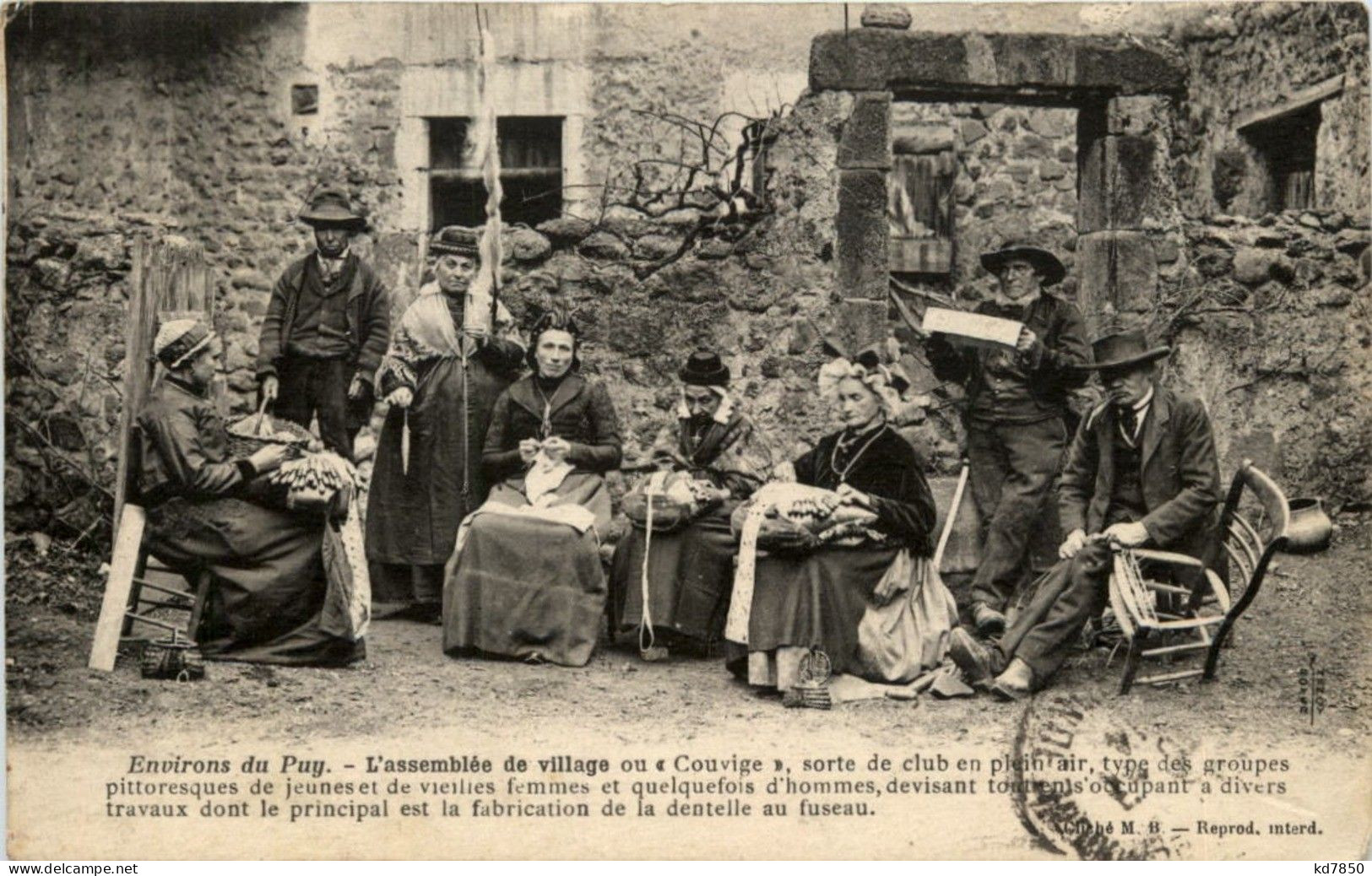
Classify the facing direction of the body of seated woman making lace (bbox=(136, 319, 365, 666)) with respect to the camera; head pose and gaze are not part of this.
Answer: to the viewer's right

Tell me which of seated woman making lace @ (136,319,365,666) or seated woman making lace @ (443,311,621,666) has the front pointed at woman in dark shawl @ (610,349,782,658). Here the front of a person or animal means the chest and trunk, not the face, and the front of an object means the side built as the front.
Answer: seated woman making lace @ (136,319,365,666)

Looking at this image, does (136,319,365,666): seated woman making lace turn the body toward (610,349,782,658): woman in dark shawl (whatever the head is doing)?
yes

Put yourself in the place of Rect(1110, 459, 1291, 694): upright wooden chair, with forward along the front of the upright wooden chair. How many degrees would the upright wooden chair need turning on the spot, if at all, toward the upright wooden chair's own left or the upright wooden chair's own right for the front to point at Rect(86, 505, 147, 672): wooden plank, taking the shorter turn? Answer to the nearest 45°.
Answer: approximately 45° to the upright wooden chair's own right

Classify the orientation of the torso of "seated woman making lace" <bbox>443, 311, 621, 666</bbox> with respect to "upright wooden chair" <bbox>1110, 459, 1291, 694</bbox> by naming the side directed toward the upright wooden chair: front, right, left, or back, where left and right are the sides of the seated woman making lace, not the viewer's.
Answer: left

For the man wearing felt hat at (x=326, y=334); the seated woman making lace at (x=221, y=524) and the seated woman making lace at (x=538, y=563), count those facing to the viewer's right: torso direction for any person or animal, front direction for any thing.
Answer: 1

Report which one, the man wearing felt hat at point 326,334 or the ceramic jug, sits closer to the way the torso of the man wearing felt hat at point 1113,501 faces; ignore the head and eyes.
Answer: the man wearing felt hat

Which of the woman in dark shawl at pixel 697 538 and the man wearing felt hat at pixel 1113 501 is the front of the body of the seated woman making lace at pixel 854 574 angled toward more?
the woman in dark shawl

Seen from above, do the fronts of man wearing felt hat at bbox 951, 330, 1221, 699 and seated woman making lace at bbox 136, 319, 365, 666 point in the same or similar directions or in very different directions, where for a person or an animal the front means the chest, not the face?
very different directions

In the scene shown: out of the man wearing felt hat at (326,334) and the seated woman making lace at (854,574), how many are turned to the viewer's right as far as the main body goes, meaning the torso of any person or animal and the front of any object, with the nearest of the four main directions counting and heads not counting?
0
